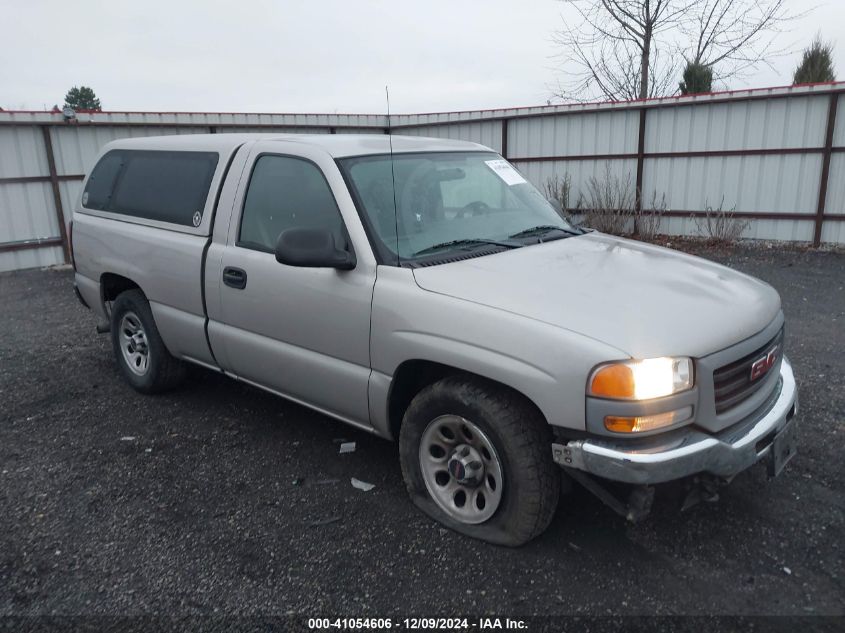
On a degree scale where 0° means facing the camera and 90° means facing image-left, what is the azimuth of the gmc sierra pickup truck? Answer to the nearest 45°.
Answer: approximately 315°

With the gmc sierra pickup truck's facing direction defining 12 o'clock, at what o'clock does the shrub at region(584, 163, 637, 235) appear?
The shrub is roughly at 8 o'clock from the gmc sierra pickup truck.

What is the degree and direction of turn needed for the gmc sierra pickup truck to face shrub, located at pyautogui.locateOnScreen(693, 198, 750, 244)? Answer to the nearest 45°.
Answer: approximately 90° to its left
